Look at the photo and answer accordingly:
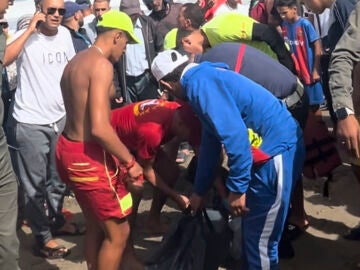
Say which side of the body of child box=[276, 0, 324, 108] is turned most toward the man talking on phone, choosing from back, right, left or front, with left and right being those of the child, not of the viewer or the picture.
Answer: front

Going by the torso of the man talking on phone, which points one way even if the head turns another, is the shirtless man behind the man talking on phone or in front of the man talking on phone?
in front

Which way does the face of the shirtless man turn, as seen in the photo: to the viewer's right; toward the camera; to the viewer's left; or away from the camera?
to the viewer's right

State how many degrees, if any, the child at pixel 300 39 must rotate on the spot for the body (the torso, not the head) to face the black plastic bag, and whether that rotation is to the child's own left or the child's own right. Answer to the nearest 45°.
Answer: approximately 45° to the child's own left

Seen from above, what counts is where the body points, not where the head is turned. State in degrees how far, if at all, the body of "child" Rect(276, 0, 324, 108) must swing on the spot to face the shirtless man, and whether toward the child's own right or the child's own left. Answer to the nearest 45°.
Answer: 0° — they already face them

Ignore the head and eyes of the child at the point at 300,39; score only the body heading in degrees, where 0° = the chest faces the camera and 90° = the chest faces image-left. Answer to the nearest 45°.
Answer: approximately 45°

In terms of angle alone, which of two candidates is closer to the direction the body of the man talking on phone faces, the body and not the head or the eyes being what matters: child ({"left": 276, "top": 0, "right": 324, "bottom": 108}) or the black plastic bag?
the black plastic bag

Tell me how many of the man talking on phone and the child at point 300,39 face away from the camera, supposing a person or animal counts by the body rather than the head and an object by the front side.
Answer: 0

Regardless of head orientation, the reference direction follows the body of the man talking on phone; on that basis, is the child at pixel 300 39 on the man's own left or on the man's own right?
on the man's own left

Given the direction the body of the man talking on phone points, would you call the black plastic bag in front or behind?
in front

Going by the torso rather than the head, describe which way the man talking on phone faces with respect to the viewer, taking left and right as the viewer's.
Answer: facing the viewer and to the right of the viewer
